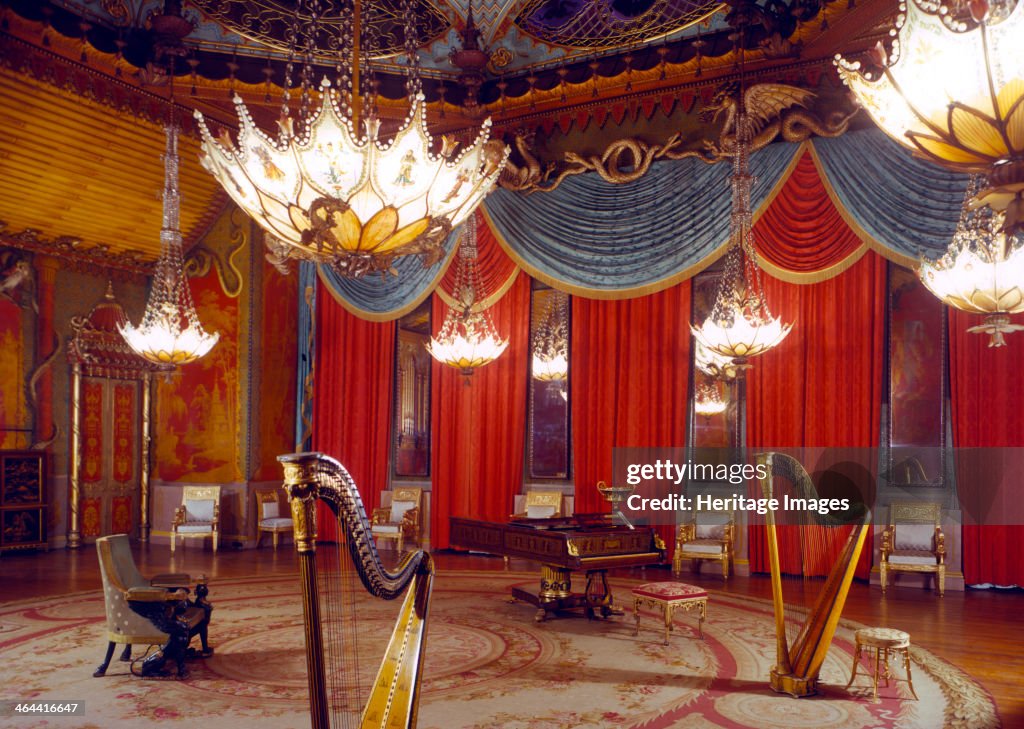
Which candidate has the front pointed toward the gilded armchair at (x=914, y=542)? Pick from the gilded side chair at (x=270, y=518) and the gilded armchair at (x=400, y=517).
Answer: the gilded side chair at (x=270, y=518)

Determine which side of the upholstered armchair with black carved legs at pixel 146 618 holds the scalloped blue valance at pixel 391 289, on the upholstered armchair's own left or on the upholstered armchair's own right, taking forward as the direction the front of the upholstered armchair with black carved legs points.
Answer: on the upholstered armchair's own left

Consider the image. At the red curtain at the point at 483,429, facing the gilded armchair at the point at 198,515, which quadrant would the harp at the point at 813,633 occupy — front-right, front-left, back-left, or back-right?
back-left

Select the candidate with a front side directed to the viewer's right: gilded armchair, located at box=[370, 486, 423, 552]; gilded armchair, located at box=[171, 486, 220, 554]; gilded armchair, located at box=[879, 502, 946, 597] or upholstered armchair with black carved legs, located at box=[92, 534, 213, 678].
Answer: upholstered armchair with black carved legs, located at box=[92, 534, 213, 678]

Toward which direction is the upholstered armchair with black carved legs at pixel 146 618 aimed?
to the viewer's right

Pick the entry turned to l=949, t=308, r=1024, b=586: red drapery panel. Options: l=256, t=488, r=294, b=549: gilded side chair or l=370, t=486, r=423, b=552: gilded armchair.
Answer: l=256, t=488, r=294, b=549: gilded side chair

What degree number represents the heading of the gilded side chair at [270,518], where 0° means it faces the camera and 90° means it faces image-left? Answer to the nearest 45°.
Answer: approximately 315°

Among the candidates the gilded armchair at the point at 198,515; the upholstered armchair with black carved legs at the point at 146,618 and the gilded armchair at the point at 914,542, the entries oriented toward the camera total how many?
2

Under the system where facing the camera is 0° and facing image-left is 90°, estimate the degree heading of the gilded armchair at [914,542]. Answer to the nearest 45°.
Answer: approximately 0°

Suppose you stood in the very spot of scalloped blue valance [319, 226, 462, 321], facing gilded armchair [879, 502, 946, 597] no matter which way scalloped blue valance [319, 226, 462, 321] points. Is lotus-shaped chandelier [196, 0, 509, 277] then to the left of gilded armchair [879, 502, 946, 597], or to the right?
right

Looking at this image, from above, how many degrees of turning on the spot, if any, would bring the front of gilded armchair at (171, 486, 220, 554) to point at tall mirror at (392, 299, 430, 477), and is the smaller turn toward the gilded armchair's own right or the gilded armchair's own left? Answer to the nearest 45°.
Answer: approximately 90° to the gilded armchair's own left

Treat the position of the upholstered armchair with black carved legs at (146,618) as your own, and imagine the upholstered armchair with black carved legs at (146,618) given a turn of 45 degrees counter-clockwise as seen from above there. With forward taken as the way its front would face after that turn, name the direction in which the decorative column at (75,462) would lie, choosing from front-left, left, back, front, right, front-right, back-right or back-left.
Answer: front-left

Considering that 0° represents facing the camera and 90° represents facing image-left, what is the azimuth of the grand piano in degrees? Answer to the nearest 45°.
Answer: approximately 315°

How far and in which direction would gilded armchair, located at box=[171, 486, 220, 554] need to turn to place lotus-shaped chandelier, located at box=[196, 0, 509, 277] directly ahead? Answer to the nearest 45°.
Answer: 0° — it already faces it

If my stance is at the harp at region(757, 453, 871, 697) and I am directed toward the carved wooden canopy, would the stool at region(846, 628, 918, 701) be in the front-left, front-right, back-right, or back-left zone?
back-right

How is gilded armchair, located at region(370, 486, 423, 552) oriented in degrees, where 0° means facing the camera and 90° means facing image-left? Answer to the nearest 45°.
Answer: approximately 45°

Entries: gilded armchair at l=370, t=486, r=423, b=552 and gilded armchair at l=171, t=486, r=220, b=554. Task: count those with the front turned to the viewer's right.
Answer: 0
